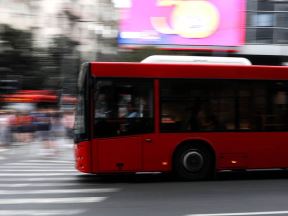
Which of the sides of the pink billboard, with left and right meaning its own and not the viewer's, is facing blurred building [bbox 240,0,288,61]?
left

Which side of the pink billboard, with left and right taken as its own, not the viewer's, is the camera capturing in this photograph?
front

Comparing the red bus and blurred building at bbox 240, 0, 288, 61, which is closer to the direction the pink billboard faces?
the red bus

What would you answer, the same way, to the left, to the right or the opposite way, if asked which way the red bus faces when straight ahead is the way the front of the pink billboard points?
to the right

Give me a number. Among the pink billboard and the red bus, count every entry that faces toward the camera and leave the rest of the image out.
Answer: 1

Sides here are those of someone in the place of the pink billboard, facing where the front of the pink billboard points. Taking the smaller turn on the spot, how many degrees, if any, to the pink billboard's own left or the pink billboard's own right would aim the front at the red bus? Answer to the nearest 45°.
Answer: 0° — it already faces it

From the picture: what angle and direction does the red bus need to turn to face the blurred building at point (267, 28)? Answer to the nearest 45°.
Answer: approximately 90° to its right

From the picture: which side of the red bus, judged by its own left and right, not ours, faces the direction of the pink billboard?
right

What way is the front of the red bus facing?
to the viewer's left
